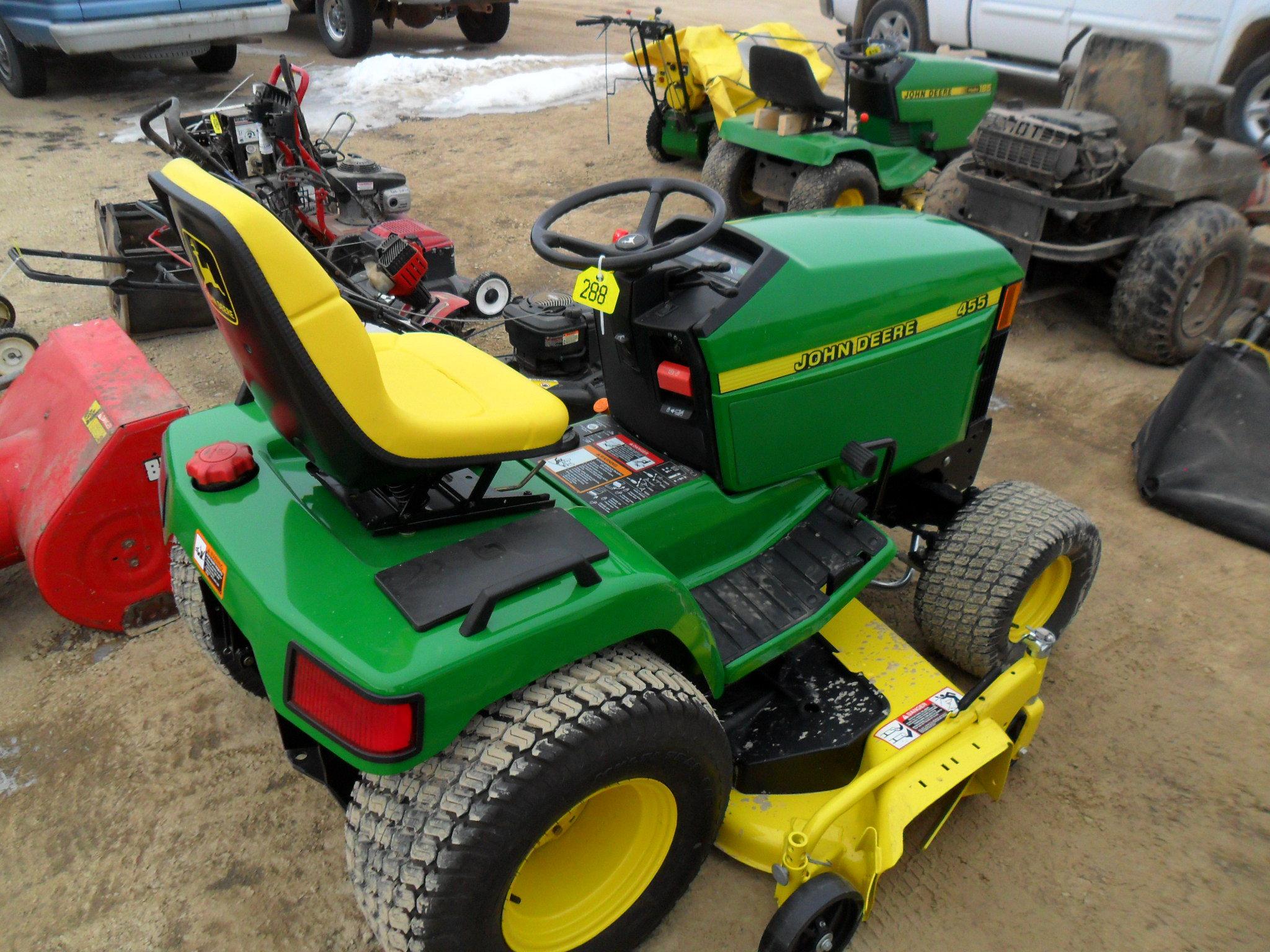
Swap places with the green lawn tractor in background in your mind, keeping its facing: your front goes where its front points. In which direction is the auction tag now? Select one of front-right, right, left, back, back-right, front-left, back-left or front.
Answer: back-right

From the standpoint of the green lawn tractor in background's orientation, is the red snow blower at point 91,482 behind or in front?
behind

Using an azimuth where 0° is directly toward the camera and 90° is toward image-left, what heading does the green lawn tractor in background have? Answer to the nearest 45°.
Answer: approximately 225°

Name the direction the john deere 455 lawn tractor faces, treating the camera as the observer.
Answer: facing away from the viewer and to the right of the viewer
